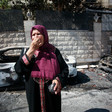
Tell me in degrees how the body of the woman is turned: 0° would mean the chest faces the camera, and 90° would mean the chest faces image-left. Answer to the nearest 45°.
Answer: approximately 0°
